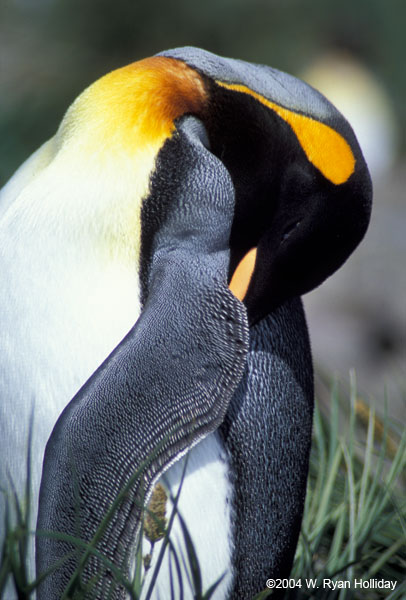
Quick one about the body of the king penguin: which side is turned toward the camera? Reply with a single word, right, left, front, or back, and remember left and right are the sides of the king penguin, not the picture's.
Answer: left
